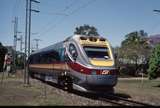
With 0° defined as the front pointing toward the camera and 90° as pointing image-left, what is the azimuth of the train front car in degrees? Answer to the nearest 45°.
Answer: approximately 315°

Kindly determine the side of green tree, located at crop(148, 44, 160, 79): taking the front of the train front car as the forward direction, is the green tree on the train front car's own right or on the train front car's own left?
on the train front car's own left
